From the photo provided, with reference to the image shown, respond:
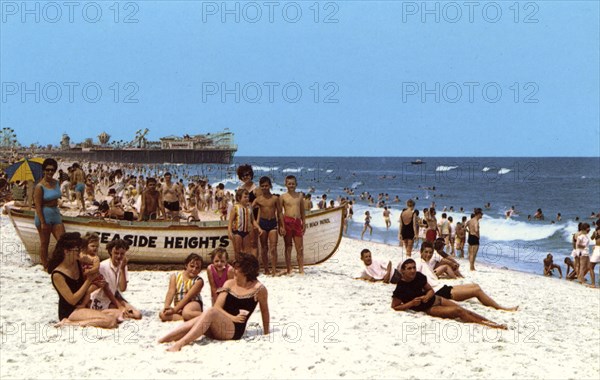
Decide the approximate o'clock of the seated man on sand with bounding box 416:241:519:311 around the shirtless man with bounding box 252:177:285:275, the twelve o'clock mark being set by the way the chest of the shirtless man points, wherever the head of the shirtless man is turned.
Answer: The seated man on sand is roughly at 10 o'clock from the shirtless man.

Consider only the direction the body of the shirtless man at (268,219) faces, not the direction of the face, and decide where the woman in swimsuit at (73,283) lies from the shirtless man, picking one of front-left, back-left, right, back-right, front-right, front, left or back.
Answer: front-right

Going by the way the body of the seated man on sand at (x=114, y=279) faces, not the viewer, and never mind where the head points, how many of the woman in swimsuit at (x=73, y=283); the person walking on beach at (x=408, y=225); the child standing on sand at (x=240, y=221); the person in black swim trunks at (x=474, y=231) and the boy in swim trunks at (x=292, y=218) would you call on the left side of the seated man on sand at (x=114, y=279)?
4

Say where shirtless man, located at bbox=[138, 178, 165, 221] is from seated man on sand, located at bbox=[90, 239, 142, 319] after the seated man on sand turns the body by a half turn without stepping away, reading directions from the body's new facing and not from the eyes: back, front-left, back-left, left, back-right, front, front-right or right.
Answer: front-right

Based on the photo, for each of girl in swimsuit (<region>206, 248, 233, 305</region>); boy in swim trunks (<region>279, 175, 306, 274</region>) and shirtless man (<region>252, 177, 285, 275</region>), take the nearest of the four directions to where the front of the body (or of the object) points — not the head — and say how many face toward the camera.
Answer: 3
